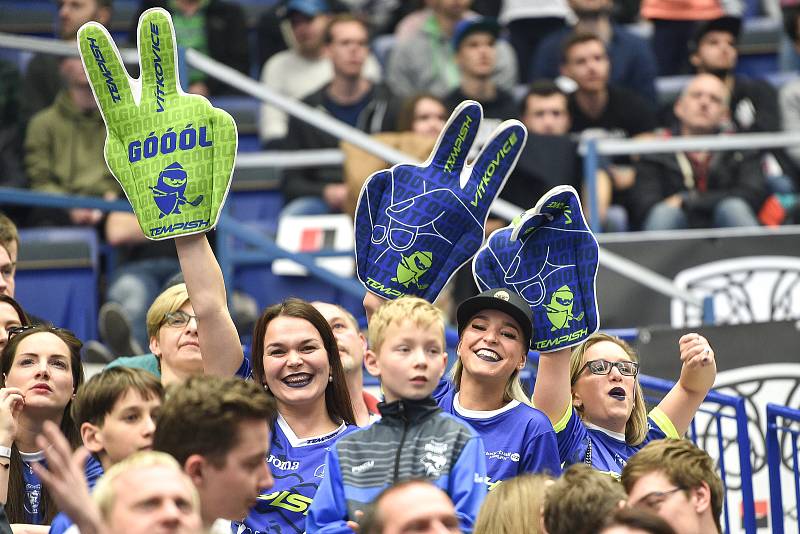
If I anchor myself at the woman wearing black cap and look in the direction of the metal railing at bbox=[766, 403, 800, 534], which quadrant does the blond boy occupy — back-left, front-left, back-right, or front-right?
back-right

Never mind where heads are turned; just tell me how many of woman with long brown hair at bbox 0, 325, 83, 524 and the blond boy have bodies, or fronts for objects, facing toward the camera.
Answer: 2

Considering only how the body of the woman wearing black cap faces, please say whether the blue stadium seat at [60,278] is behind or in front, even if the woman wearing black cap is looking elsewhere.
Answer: behind

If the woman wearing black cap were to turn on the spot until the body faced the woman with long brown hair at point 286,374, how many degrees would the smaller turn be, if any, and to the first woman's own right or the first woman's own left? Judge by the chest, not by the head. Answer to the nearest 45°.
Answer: approximately 90° to the first woman's own right

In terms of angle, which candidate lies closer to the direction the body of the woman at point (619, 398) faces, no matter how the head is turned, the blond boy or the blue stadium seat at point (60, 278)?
the blond boy

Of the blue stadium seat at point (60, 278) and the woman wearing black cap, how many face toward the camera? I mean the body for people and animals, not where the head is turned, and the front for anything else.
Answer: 2

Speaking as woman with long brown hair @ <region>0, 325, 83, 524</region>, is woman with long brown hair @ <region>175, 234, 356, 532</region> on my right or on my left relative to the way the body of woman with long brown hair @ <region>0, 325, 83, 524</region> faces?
on my left

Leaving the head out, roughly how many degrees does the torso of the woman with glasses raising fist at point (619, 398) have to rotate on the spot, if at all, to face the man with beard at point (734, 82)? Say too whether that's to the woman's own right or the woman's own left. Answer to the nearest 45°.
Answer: approximately 135° to the woman's own left
